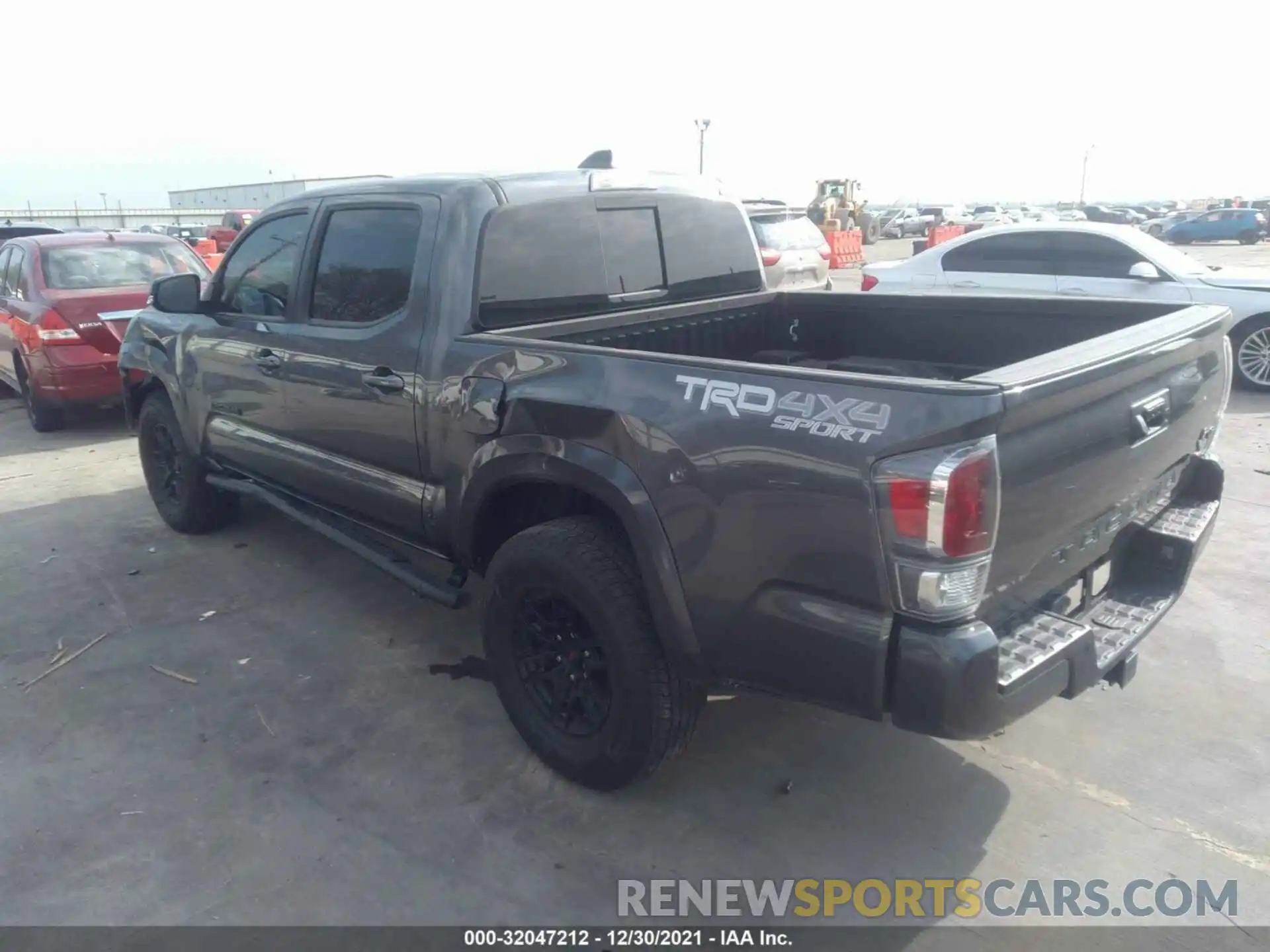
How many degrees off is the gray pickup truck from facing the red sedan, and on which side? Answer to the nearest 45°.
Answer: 0° — it already faces it

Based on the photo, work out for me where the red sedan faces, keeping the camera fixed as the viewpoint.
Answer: facing away from the viewer and to the left of the viewer

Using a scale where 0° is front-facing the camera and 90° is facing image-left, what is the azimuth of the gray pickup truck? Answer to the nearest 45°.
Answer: approximately 135°

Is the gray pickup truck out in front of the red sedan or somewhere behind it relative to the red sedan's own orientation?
behind
